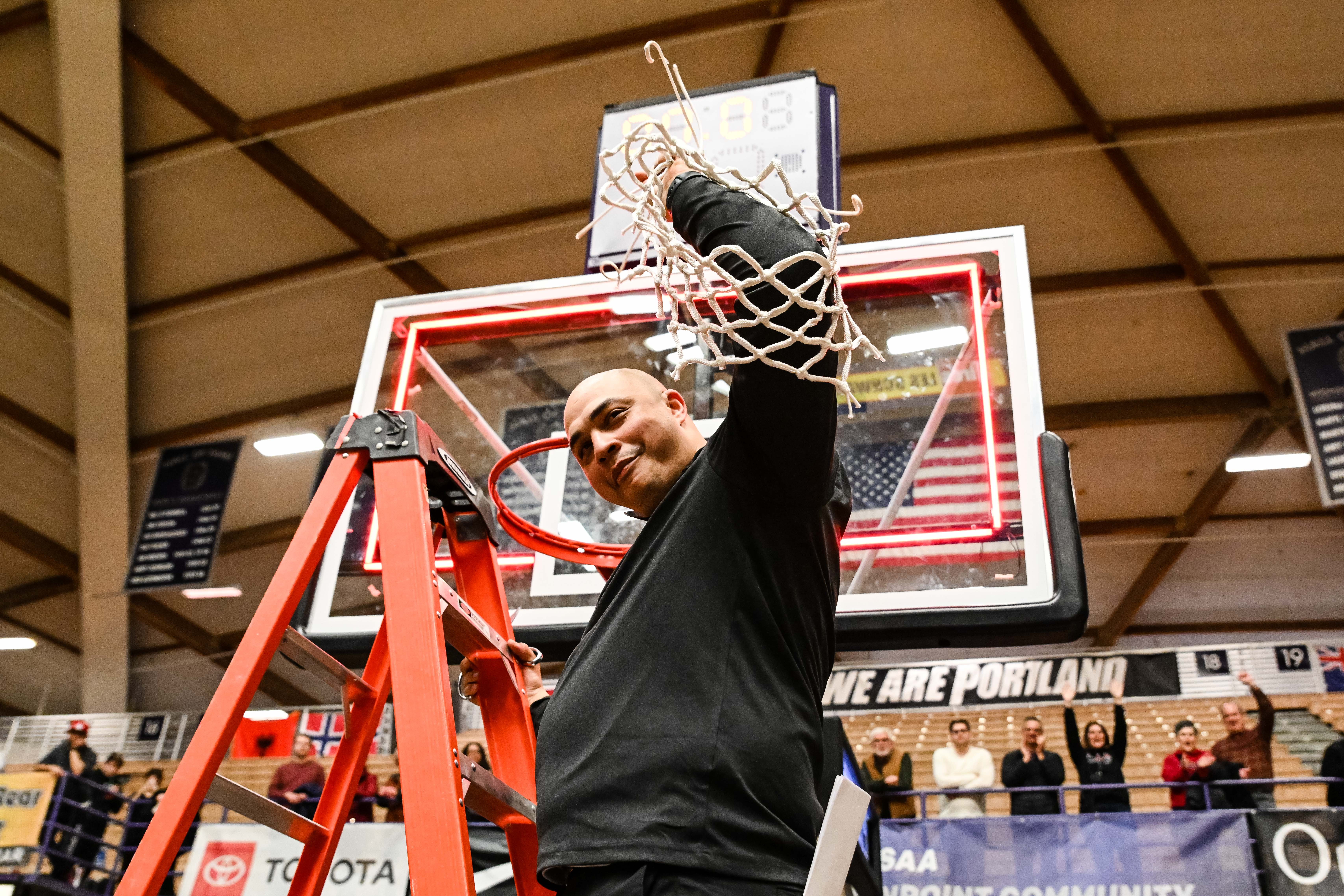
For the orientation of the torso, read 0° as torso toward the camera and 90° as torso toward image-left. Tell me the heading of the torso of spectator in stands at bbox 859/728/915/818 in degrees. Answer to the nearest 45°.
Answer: approximately 0°

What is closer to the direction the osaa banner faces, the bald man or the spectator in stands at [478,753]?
the bald man

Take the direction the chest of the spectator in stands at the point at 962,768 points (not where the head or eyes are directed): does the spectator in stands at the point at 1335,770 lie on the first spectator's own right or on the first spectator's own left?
on the first spectator's own left

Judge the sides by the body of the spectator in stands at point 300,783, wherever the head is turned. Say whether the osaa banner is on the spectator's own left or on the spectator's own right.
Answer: on the spectator's own left

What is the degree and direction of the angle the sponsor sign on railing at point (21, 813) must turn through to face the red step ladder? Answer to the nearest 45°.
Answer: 0° — it already faces it

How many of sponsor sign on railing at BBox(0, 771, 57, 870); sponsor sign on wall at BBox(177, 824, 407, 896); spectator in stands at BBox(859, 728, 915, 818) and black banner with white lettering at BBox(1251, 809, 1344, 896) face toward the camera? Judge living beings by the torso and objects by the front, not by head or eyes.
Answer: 4

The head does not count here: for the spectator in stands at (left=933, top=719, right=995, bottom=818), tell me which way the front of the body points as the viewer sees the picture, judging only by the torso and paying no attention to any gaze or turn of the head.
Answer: toward the camera

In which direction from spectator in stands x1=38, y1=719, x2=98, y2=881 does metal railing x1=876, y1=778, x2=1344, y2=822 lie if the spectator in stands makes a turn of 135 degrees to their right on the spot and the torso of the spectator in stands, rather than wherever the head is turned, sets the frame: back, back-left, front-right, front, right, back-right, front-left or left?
back

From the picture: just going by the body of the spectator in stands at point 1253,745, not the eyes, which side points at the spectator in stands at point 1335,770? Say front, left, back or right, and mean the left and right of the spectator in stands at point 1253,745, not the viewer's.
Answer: left

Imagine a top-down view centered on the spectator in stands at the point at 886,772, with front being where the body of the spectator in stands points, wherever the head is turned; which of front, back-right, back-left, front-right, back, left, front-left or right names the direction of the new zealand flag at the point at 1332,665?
back-left

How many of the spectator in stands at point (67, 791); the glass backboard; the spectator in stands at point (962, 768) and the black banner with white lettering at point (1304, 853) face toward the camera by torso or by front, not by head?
4

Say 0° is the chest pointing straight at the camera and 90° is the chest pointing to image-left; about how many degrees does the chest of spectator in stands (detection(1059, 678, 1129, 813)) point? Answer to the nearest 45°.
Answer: approximately 0°

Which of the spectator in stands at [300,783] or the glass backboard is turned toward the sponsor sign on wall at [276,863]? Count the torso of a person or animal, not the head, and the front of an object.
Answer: the spectator in stands

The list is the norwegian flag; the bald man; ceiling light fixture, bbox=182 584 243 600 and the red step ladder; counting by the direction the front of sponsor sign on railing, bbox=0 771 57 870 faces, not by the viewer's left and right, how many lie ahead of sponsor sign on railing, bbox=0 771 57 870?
2
